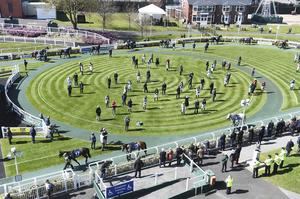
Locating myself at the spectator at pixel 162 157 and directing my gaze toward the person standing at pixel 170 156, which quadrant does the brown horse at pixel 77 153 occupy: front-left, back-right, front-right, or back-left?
back-left

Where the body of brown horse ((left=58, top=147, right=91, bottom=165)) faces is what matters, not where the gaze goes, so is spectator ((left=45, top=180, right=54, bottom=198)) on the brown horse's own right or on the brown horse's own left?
on the brown horse's own left

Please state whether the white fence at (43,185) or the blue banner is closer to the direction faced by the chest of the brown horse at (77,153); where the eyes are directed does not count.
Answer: the white fence

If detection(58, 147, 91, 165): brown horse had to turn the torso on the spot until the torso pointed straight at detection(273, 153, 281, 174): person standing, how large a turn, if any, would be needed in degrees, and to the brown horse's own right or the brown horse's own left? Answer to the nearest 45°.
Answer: approximately 180°

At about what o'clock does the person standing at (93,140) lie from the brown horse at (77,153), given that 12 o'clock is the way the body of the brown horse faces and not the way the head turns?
The person standing is roughly at 4 o'clock from the brown horse.

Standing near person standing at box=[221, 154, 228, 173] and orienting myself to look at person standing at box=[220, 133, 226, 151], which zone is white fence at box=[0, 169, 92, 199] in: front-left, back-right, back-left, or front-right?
back-left

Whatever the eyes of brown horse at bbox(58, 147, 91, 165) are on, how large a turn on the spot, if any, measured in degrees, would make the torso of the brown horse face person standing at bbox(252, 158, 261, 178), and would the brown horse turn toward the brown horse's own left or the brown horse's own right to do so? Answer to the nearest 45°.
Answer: approximately 180°

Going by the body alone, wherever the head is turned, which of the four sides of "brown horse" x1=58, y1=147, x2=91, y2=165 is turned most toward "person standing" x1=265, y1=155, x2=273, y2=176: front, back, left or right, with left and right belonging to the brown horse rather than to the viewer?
back

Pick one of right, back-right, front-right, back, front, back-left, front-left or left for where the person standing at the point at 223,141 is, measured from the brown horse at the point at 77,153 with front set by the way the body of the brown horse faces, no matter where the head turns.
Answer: back

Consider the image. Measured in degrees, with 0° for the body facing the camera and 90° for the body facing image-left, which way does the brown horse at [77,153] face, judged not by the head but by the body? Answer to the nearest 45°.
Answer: approximately 90°

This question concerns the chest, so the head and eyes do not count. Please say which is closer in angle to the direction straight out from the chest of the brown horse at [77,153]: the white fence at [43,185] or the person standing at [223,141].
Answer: the white fence

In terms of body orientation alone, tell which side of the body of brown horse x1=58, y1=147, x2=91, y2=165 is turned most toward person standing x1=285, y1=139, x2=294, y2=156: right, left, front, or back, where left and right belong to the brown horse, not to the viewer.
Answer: back
